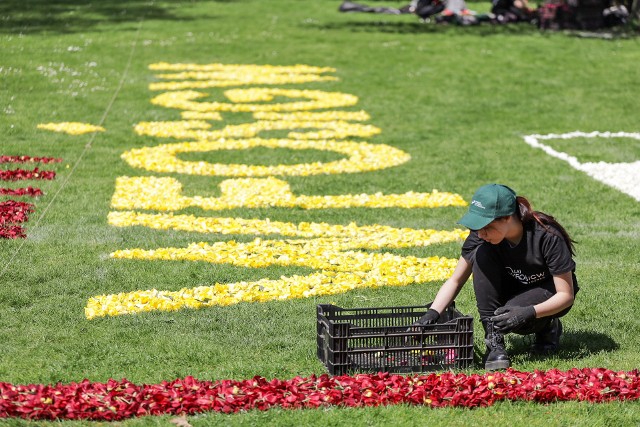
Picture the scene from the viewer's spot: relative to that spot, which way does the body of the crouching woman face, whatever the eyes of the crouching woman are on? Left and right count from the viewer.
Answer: facing the viewer and to the left of the viewer

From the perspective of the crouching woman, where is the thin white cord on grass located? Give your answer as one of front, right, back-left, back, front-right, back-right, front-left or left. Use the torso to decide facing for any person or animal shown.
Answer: right

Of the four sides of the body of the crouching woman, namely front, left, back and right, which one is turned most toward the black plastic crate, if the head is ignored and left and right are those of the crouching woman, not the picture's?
front

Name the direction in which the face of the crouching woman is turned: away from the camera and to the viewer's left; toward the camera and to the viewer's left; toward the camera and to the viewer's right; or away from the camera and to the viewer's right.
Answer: toward the camera and to the viewer's left

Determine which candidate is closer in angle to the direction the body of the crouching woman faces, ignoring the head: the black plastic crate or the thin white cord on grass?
the black plastic crate
